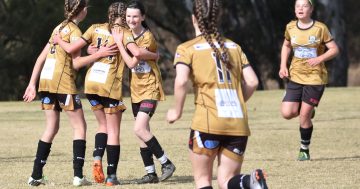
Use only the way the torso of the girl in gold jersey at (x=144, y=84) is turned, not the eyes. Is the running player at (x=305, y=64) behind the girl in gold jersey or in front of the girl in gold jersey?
behind

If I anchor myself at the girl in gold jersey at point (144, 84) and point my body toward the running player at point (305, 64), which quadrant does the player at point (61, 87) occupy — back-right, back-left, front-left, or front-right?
back-left

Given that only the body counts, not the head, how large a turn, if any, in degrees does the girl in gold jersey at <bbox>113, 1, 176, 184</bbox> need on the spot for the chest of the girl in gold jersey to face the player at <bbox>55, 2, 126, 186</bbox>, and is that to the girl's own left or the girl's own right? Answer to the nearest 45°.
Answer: approximately 45° to the girl's own right

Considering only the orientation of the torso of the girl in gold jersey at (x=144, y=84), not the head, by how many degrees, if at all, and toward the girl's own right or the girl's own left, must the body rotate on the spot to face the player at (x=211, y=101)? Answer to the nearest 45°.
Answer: approximately 45° to the girl's own left

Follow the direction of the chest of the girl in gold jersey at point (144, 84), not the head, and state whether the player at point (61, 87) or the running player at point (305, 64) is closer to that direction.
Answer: the player

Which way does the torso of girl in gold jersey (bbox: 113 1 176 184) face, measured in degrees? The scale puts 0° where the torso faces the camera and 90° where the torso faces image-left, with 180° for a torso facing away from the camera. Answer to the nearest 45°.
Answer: approximately 45°
